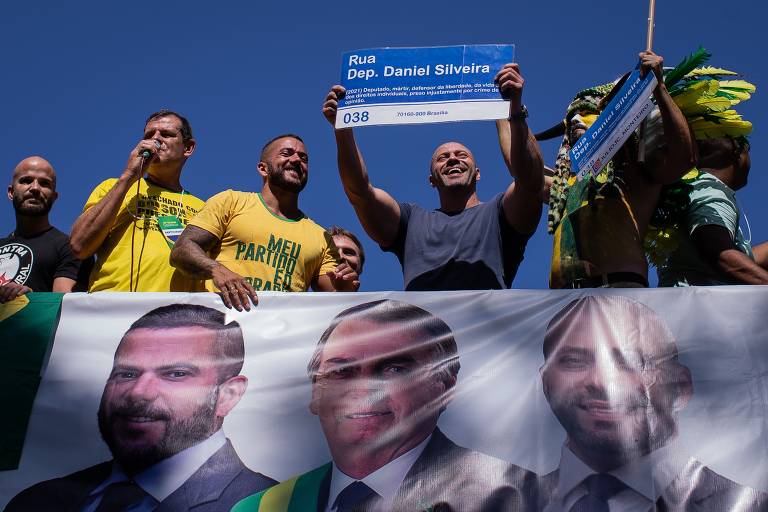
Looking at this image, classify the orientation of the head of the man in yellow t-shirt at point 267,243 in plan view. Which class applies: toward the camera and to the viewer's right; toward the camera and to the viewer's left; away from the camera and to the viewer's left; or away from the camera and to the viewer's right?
toward the camera and to the viewer's right

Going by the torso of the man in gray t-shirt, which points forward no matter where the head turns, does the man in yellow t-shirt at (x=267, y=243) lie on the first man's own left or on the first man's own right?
on the first man's own right

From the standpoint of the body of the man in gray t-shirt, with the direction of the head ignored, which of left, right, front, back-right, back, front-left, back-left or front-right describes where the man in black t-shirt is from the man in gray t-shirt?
right

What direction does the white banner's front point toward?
toward the camera

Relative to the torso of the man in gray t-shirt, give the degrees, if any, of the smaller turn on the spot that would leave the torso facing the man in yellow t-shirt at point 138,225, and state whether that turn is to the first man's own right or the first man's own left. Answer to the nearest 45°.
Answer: approximately 90° to the first man's own right

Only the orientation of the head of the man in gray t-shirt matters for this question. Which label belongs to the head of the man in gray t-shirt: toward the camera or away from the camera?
toward the camera

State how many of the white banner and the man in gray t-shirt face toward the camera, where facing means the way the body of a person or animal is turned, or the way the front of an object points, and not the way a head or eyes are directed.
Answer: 2

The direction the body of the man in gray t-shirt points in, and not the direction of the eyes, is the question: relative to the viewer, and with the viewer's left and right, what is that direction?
facing the viewer

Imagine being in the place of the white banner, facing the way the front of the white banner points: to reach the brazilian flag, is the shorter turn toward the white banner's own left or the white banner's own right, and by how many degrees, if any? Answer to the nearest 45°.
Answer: approximately 90° to the white banner's own right
